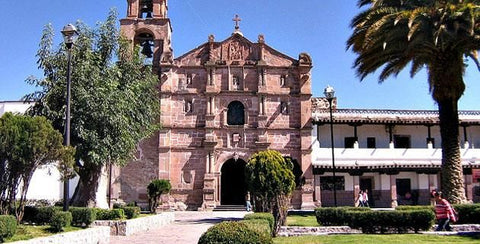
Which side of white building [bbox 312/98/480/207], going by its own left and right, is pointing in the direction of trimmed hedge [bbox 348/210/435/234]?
front

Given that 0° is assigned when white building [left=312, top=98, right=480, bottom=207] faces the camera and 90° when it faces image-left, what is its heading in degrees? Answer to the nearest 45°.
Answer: approximately 0°

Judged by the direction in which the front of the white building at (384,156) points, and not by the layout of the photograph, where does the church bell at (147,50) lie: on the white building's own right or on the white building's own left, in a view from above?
on the white building's own right

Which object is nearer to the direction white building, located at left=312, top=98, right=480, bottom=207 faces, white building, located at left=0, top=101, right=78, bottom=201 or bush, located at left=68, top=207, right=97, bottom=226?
the bush

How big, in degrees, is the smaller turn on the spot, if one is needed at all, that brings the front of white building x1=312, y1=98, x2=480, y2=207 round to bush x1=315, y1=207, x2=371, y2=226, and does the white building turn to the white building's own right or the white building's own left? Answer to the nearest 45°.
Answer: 0° — it already faces it

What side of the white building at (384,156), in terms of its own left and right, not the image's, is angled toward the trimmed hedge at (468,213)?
front

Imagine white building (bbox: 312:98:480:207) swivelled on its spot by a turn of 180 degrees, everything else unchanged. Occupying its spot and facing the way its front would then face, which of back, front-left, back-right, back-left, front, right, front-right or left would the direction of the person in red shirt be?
back

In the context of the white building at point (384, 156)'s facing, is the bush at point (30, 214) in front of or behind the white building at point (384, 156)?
in front

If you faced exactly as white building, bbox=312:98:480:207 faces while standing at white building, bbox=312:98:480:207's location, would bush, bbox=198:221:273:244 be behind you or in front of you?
in front

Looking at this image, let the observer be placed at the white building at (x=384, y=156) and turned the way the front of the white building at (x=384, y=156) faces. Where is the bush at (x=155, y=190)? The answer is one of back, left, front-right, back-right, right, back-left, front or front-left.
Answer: front-right
